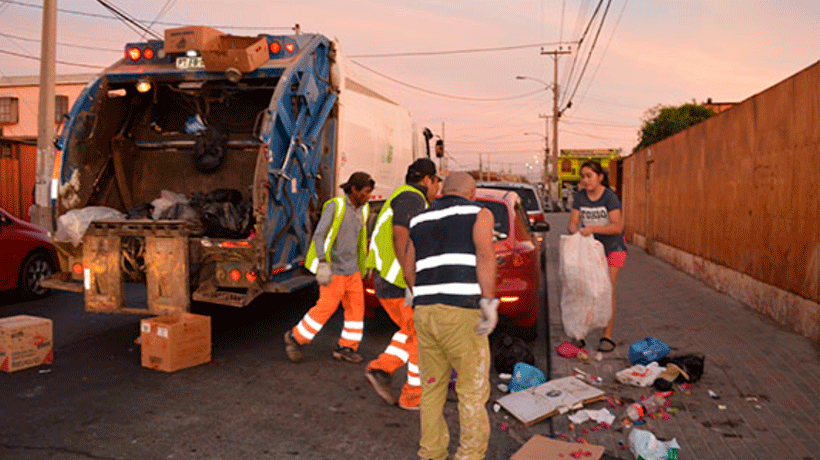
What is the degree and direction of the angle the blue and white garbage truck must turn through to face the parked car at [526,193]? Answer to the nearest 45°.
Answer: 0° — it already faces it

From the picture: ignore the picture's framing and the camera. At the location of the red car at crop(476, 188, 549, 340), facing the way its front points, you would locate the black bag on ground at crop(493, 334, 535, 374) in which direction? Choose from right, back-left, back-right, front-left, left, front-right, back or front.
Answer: back

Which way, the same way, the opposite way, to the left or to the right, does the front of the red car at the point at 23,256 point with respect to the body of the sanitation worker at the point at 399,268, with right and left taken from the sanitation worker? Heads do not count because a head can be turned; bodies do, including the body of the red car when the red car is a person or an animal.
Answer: to the left

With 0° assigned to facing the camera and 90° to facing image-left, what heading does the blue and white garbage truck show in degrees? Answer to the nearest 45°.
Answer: approximately 225°

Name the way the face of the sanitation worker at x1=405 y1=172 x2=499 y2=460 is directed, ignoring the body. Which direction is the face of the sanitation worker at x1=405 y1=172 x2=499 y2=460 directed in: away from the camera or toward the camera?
away from the camera

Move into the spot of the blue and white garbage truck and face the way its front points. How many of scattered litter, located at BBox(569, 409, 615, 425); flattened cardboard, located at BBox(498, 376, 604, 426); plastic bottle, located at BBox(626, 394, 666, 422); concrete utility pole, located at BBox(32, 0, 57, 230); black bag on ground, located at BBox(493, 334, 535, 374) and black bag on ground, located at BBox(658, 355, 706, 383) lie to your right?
5

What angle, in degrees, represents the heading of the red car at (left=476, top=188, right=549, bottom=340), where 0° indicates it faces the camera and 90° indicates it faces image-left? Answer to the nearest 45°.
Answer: approximately 180°

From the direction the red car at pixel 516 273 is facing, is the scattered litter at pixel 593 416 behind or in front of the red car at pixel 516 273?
behind

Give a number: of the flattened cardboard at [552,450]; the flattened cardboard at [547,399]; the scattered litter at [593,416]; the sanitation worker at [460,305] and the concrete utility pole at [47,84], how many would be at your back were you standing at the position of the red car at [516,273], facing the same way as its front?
4
